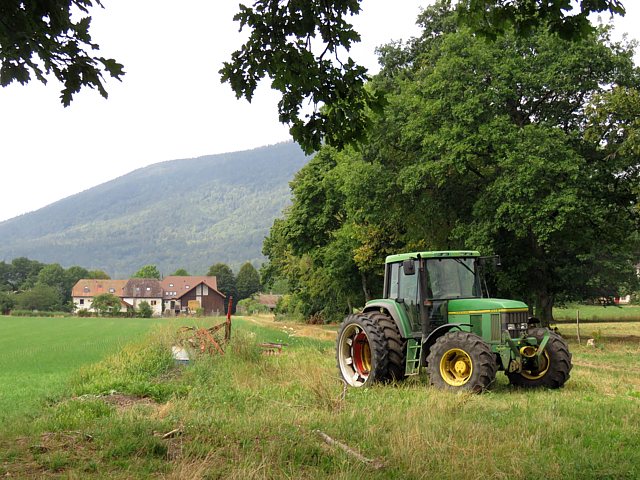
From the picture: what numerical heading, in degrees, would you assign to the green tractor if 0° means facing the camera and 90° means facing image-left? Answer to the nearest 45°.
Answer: approximately 315°

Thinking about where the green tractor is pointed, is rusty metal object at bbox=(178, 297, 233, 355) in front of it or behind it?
behind

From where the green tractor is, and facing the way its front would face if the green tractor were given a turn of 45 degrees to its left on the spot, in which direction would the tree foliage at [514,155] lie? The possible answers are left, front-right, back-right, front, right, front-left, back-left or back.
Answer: left
